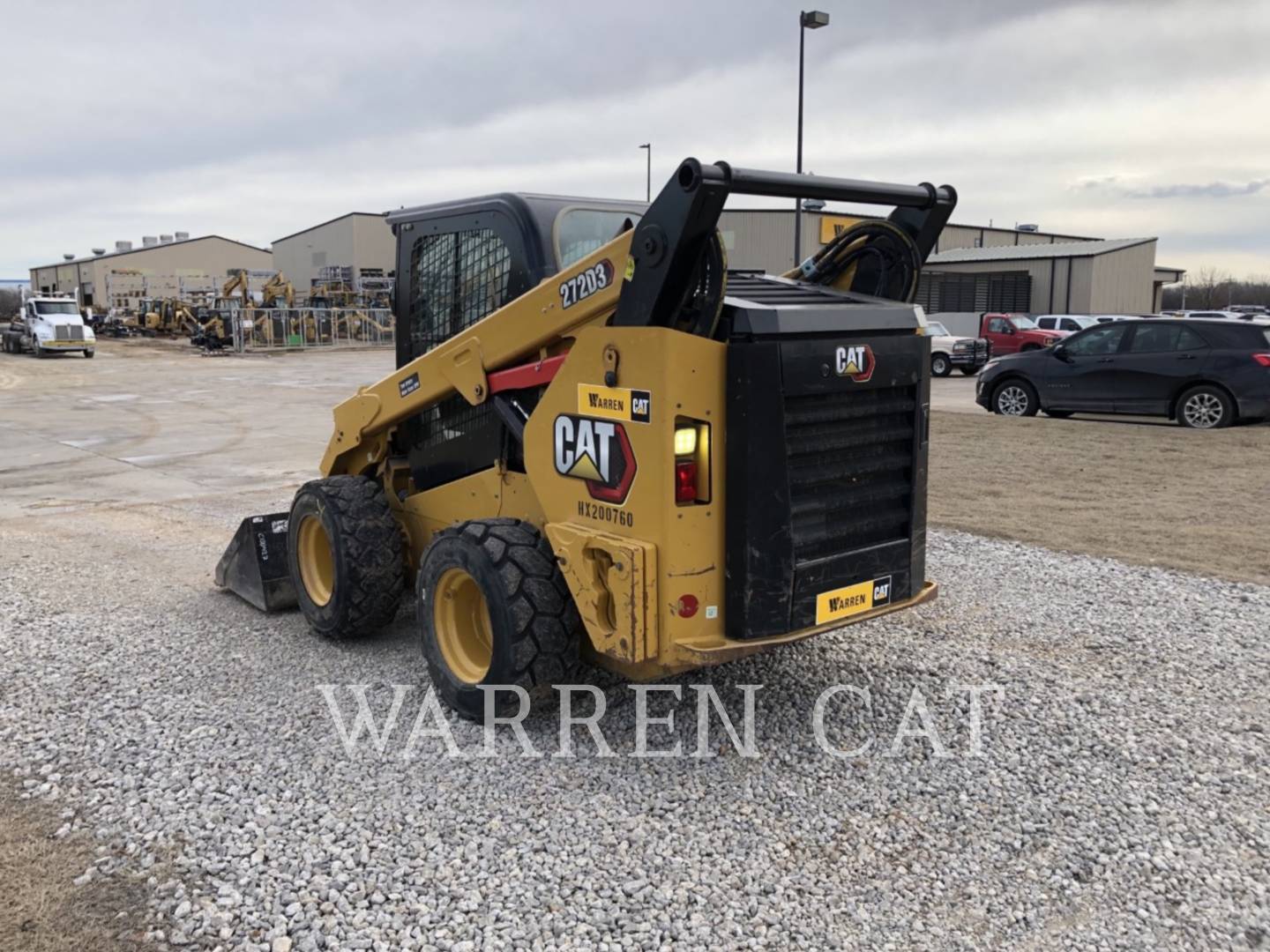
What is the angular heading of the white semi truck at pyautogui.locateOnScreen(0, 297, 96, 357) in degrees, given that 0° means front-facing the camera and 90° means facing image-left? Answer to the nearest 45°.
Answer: approximately 315°

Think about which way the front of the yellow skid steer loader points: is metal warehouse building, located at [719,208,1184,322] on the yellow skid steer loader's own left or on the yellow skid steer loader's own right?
on the yellow skid steer loader's own right

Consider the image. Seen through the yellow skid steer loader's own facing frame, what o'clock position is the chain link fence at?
The chain link fence is roughly at 1 o'clock from the yellow skid steer loader.

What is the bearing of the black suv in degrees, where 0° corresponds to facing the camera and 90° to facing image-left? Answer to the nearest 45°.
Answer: approximately 90°

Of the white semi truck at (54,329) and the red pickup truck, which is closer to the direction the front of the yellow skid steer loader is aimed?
the white semi truck

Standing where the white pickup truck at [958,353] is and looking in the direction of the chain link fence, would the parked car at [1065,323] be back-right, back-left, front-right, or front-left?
back-right

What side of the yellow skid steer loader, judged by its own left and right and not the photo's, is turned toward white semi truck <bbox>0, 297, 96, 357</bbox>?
front

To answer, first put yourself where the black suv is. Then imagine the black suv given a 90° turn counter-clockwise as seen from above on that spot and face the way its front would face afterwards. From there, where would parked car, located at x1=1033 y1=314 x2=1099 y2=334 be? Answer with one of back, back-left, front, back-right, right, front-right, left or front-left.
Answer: back

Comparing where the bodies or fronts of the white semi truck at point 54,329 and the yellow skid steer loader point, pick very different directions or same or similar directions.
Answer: very different directions

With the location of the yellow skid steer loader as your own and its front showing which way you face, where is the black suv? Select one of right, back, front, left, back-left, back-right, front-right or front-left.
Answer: right

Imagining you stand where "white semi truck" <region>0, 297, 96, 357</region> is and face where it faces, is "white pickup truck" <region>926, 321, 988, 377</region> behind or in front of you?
in front
